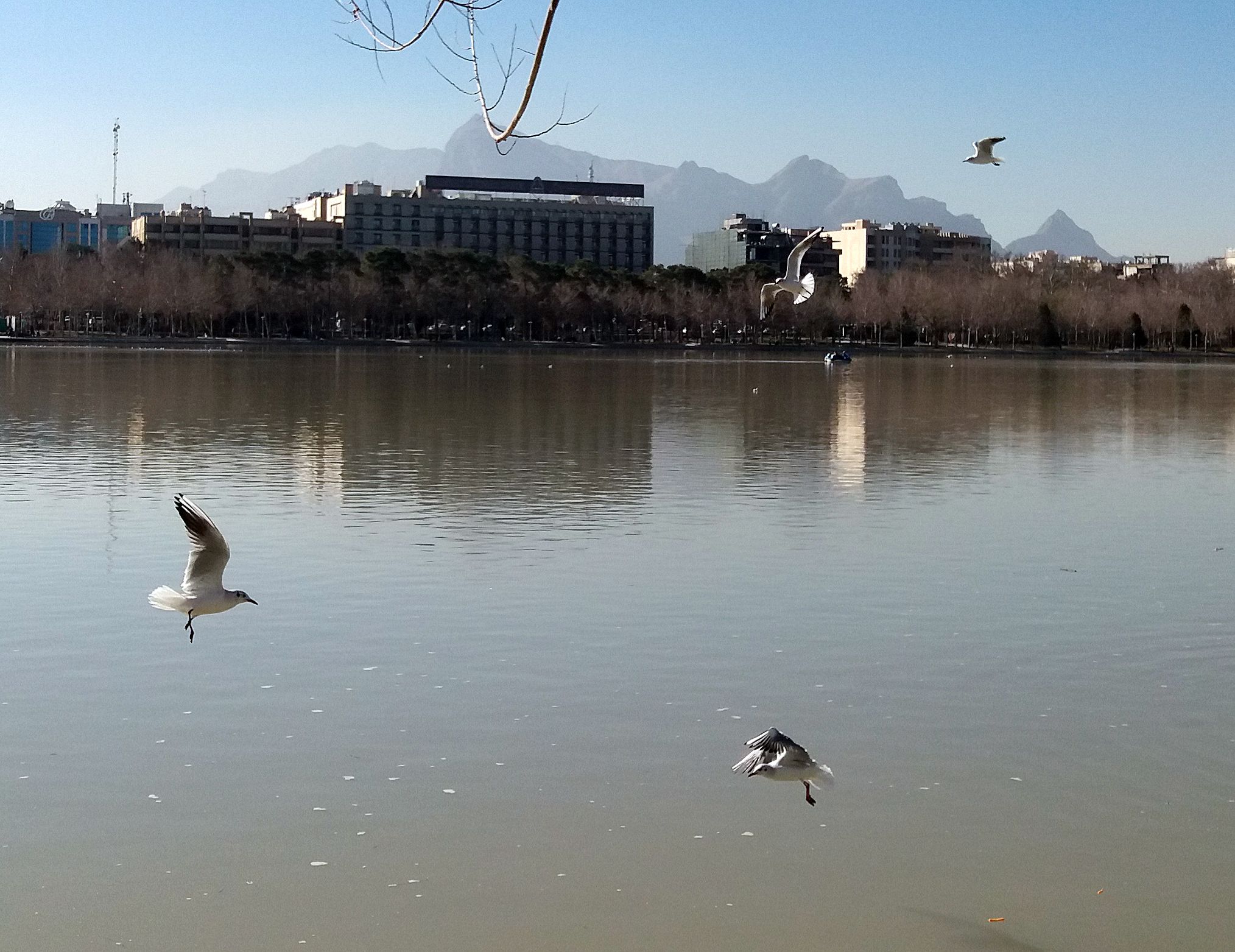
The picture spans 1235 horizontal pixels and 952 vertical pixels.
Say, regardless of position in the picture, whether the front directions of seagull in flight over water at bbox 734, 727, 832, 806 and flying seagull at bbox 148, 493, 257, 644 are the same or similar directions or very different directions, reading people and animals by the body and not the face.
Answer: very different directions

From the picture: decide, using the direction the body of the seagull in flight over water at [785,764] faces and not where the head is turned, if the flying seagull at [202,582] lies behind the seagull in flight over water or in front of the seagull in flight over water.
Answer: in front

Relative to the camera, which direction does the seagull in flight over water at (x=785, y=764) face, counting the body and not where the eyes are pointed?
to the viewer's left

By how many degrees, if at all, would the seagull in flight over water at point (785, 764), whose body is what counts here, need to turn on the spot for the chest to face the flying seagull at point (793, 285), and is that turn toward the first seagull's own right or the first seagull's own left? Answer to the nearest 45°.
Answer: approximately 90° to the first seagull's own right

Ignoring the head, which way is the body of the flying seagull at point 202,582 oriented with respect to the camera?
to the viewer's right

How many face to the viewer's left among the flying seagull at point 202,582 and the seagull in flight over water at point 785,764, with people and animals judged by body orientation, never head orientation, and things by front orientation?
1

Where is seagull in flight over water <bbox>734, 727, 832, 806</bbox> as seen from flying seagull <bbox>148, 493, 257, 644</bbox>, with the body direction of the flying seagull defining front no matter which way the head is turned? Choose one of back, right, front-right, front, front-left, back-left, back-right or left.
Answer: front-right

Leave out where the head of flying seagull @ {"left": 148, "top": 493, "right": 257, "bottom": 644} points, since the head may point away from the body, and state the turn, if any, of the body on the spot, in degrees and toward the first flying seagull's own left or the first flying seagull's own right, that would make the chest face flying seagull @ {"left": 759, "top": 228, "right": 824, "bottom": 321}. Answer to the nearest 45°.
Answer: approximately 45° to the first flying seagull's own left
